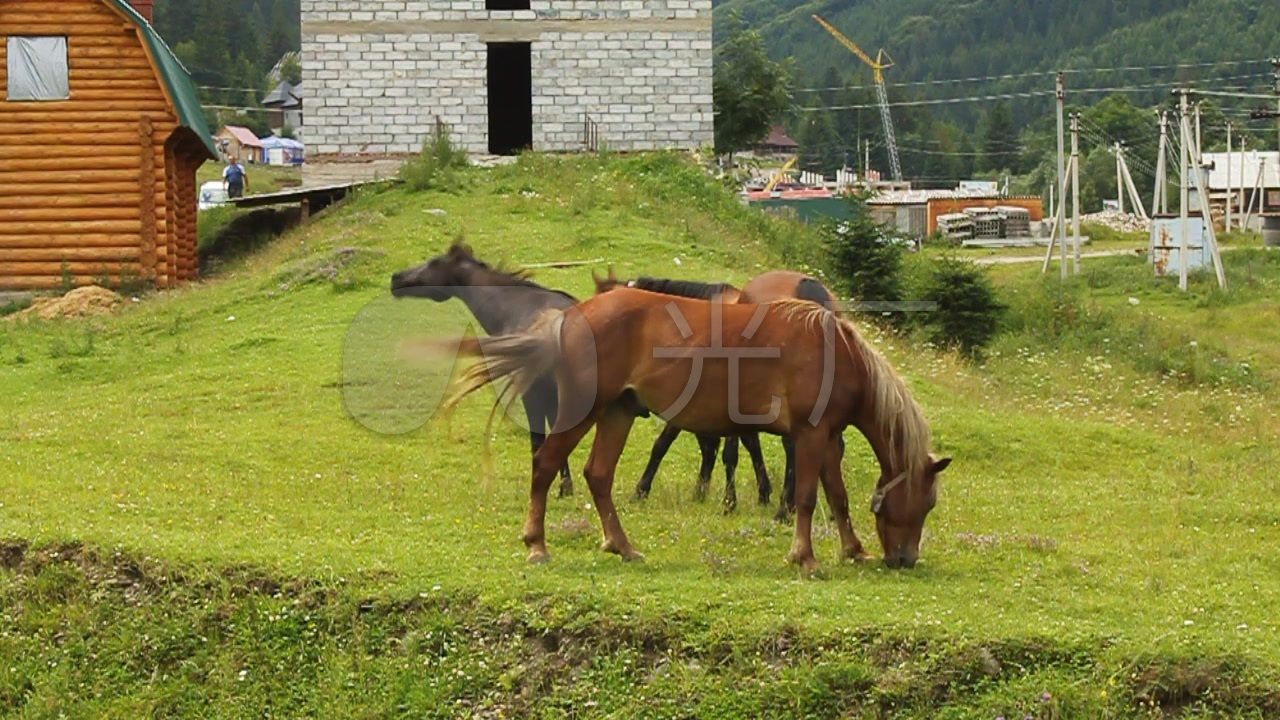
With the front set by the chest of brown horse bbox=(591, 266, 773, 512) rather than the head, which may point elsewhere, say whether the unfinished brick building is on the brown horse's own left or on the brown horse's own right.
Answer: on the brown horse's own right

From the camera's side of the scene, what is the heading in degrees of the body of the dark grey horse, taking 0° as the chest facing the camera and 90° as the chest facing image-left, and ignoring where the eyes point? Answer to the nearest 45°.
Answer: approximately 90°

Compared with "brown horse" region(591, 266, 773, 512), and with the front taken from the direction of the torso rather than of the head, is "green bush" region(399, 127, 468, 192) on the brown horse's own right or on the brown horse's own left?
on the brown horse's own right

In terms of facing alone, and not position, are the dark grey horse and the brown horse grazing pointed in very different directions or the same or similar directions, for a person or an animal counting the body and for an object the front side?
very different directions

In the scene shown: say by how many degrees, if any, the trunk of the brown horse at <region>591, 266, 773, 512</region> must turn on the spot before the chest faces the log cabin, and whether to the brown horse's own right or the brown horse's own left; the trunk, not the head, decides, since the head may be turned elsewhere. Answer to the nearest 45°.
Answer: approximately 45° to the brown horse's own right

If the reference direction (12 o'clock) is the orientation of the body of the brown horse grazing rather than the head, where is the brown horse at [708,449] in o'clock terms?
The brown horse is roughly at 9 o'clock from the brown horse grazing.

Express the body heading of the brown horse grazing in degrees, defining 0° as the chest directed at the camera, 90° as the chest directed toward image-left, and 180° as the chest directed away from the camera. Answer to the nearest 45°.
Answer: approximately 270°

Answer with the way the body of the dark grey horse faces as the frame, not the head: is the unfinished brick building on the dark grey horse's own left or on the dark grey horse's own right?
on the dark grey horse's own right

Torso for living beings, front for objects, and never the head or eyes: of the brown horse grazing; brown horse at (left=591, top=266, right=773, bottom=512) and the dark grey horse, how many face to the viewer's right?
1

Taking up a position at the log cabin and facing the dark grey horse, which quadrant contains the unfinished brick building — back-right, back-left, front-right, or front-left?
back-left

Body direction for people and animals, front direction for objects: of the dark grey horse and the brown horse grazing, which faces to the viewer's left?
the dark grey horse

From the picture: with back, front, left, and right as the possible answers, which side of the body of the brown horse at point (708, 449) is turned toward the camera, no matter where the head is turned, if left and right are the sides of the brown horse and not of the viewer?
left

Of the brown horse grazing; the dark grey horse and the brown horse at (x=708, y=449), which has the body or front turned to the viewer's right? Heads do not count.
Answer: the brown horse grazing

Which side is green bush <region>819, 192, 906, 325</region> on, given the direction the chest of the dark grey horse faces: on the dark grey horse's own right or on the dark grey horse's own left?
on the dark grey horse's own right

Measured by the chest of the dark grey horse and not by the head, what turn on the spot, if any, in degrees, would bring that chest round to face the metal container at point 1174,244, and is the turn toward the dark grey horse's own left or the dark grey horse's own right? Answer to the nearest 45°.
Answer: approximately 135° to the dark grey horse's own right
